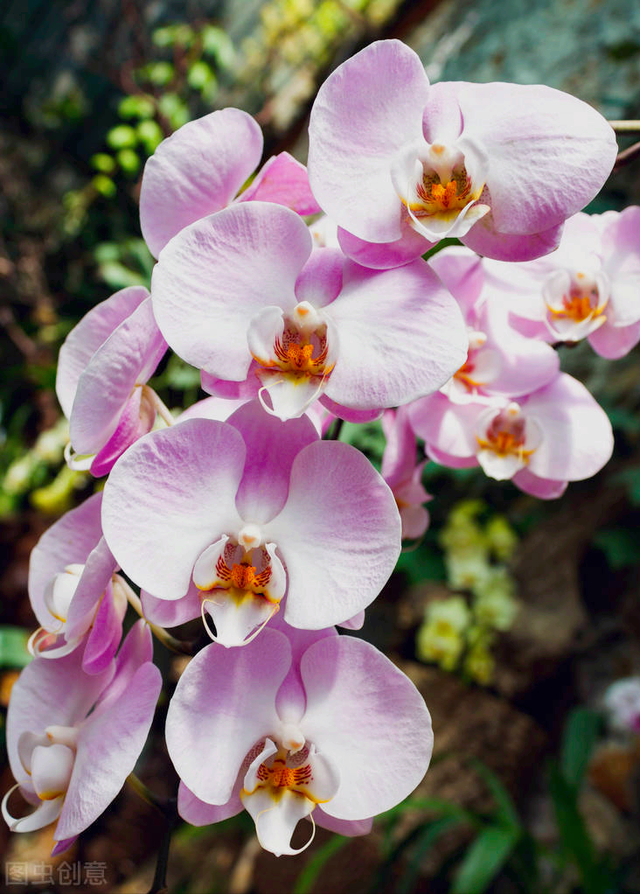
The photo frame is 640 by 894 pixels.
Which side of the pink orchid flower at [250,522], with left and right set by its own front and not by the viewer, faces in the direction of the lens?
front

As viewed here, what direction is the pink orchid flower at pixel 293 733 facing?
toward the camera

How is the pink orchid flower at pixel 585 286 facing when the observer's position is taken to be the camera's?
facing the viewer

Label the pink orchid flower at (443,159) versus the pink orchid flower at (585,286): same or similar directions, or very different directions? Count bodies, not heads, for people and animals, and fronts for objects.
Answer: same or similar directions

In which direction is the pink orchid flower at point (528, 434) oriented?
toward the camera

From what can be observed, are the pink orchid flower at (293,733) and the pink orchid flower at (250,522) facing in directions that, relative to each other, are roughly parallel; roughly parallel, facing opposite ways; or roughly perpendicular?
roughly parallel
